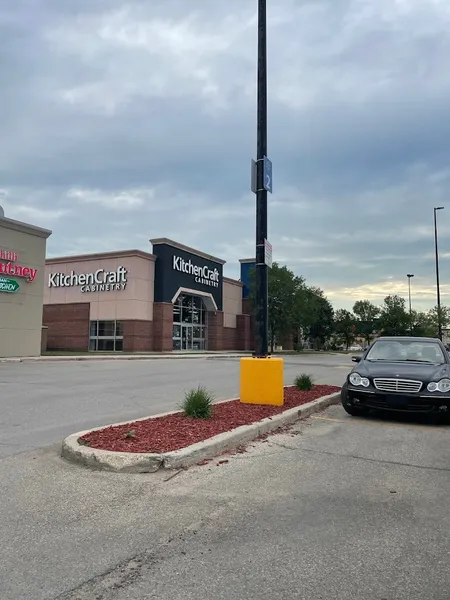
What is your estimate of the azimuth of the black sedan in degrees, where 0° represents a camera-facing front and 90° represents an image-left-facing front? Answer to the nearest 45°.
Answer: approximately 0°

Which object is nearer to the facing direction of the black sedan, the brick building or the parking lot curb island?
the parking lot curb island

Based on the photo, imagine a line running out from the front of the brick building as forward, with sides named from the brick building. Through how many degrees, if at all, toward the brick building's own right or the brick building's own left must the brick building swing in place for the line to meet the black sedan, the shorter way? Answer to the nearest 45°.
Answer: approximately 45° to the brick building's own right

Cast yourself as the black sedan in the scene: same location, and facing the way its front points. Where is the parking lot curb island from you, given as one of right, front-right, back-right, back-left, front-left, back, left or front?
front-right

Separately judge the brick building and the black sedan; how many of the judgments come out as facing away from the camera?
0

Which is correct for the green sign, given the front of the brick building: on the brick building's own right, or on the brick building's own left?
on the brick building's own right

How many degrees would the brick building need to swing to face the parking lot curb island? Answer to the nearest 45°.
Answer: approximately 45° to its right

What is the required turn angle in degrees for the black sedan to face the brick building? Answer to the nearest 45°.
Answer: approximately 135° to its right

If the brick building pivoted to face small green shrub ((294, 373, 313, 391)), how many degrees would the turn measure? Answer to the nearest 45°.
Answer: approximately 45° to its right

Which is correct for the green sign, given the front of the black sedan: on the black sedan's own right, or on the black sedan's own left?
on the black sedan's own right
